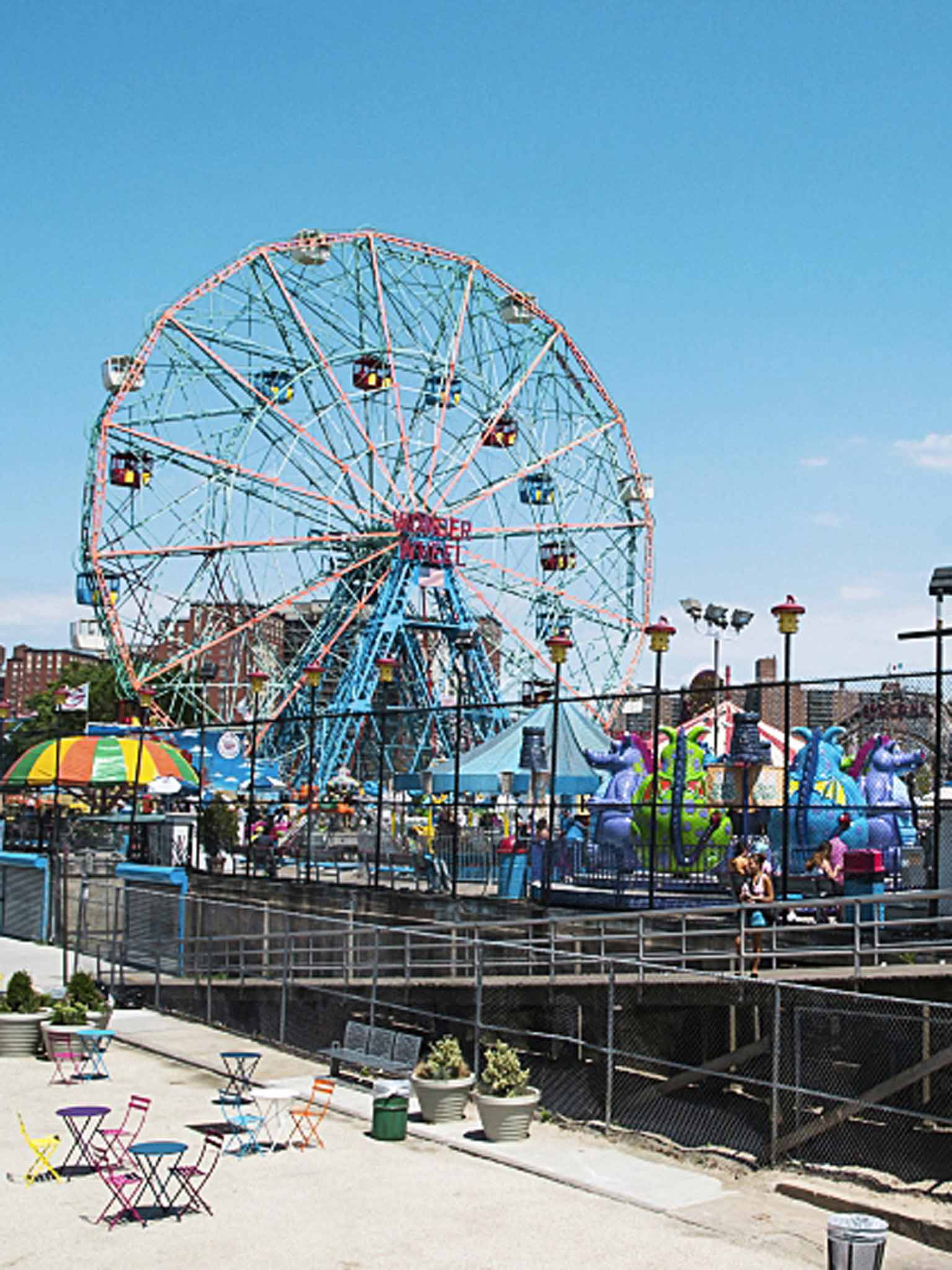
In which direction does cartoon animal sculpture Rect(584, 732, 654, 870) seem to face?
to the viewer's left

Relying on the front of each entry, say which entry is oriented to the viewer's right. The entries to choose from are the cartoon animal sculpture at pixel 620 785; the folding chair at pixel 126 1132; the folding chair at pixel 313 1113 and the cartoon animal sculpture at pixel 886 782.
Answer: the cartoon animal sculpture at pixel 886 782

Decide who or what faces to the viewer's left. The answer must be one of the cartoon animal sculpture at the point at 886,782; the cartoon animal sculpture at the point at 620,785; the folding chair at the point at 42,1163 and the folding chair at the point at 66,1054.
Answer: the cartoon animal sculpture at the point at 620,785

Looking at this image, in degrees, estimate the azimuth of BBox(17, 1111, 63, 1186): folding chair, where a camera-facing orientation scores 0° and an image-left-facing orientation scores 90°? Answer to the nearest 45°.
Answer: approximately 270°

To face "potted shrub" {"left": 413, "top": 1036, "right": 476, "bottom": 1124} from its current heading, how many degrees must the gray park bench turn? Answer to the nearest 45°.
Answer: approximately 45° to its left

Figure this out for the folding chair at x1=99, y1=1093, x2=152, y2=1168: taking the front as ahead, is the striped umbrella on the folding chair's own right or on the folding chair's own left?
on the folding chair's own right

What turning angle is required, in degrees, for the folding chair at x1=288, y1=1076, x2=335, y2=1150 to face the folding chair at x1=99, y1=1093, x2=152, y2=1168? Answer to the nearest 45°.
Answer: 0° — it already faces it
